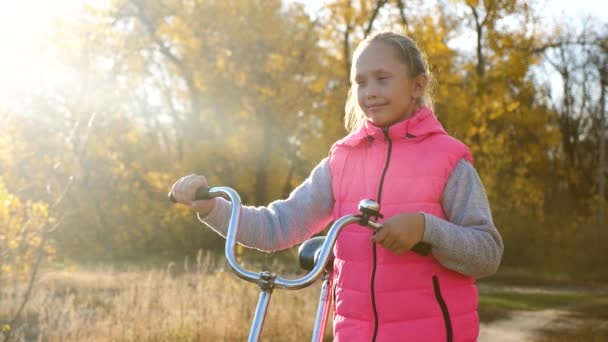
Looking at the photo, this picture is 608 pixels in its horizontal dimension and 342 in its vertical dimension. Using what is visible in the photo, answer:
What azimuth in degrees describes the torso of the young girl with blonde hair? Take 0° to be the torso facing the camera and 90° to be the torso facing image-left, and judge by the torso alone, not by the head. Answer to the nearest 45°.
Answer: approximately 45°
